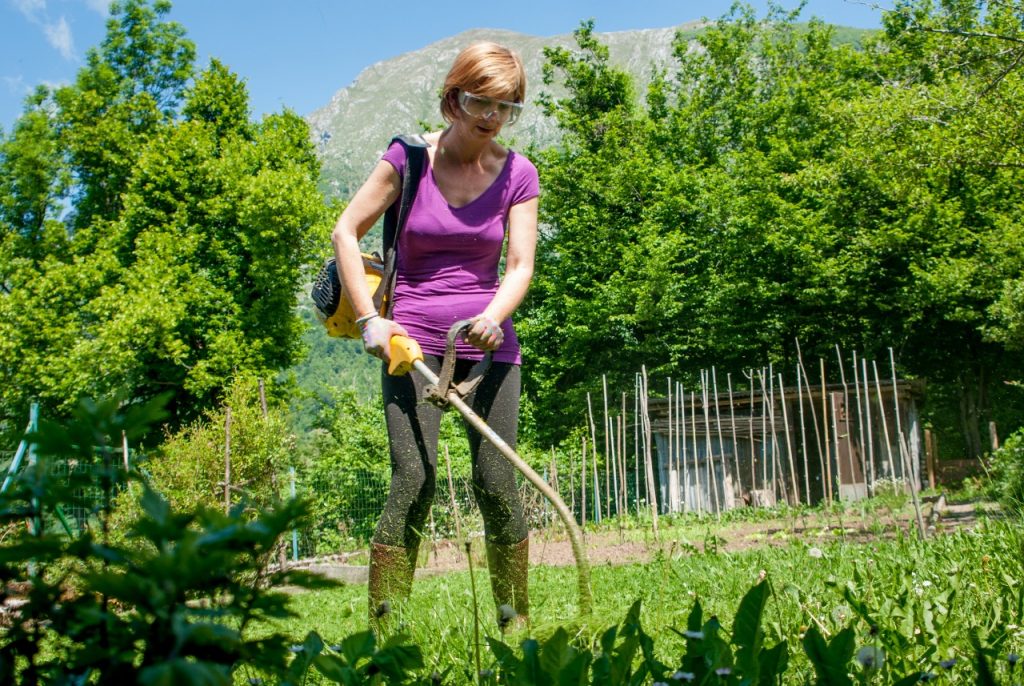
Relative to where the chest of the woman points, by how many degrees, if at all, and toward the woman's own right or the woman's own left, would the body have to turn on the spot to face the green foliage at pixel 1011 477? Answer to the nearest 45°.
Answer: approximately 135° to the woman's own left

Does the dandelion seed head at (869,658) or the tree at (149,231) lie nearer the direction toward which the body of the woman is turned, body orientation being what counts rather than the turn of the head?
the dandelion seed head

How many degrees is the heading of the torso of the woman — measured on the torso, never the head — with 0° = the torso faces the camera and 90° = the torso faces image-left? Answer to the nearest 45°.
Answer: approximately 0°

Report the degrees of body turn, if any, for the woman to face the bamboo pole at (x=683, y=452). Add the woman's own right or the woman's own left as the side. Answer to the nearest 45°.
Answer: approximately 180°

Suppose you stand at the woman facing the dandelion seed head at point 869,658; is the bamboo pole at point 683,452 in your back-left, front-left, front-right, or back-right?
back-left

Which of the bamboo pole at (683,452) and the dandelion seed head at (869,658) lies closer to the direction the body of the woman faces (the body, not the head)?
the dandelion seed head

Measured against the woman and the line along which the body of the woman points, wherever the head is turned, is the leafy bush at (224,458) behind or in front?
behind

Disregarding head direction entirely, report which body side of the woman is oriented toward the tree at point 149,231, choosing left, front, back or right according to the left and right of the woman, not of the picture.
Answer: back

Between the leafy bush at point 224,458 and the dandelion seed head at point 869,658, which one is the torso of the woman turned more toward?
the dandelion seed head
